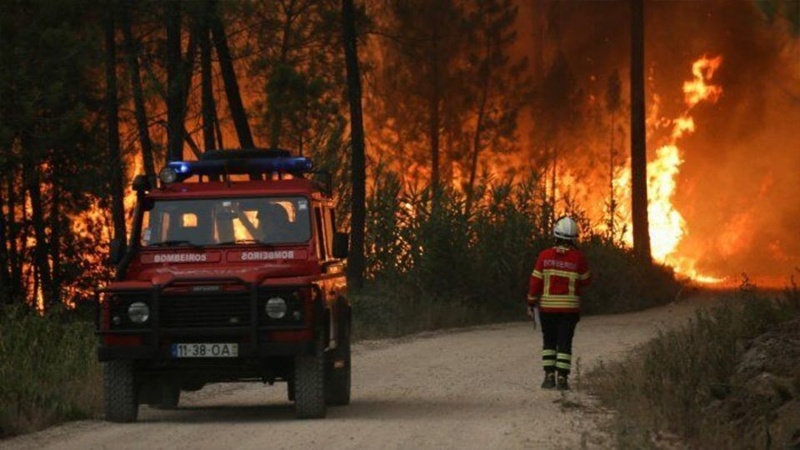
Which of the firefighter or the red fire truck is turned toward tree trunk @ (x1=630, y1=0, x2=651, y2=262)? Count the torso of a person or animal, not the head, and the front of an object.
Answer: the firefighter

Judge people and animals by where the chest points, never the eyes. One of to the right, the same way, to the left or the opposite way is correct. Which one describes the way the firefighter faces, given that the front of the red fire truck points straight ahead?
the opposite way

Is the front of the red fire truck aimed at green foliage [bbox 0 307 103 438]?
no

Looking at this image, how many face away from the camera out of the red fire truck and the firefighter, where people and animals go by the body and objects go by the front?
1

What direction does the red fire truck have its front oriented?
toward the camera

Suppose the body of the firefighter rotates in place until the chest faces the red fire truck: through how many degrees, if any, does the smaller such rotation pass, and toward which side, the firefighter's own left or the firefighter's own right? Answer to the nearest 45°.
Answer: approximately 135° to the firefighter's own left

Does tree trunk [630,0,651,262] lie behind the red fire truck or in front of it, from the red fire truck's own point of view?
behind

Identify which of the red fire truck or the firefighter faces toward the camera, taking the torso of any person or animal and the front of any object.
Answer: the red fire truck

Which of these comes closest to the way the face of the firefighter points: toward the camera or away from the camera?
away from the camera

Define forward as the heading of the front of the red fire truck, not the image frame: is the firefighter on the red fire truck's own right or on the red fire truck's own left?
on the red fire truck's own left

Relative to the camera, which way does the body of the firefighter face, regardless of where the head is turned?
away from the camera

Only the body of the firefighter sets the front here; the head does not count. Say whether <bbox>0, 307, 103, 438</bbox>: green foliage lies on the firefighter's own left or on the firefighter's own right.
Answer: on the firefighter's own left

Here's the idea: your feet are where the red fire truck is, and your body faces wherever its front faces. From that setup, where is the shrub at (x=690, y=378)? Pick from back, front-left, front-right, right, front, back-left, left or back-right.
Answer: left
